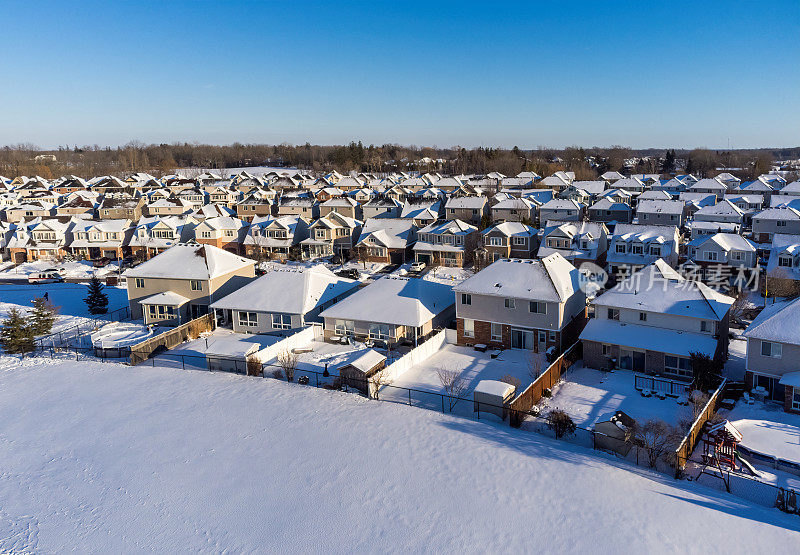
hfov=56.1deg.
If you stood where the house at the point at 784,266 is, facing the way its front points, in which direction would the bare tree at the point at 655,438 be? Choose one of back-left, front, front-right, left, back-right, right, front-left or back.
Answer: front

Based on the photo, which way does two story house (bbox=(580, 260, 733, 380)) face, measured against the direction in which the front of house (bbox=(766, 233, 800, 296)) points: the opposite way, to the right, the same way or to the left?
the opposite way

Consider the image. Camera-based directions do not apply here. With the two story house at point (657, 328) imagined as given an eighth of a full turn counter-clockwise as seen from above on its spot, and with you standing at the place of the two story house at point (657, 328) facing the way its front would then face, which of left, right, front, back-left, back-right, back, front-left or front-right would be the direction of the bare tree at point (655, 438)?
back-left

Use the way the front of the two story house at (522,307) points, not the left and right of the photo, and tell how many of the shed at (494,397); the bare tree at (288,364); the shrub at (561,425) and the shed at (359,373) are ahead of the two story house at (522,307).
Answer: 0

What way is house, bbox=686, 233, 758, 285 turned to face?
toward the camera

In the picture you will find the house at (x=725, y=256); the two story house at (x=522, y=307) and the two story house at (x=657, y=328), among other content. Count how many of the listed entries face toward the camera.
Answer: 1

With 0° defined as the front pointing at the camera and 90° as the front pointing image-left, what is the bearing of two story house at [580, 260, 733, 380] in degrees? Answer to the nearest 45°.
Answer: approximately 180°

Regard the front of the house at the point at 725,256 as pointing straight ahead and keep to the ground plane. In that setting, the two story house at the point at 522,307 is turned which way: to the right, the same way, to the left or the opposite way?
the opposite way

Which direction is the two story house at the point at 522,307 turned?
away from the camera

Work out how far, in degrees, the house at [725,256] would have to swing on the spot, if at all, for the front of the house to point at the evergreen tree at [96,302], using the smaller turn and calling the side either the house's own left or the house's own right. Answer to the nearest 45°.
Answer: approximately 45° to the house's own right

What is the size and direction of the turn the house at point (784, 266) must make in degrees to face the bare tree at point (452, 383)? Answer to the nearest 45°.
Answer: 0° — it already faces it

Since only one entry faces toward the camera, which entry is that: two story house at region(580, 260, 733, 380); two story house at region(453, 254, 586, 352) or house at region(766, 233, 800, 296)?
the house

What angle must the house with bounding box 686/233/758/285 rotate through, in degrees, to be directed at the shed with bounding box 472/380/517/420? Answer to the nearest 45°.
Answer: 0° — it already faces it

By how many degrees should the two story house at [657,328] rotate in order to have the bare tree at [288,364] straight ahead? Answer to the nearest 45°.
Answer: approximately 135° to its left

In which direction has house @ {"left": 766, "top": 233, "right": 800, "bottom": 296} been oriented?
toward the camera

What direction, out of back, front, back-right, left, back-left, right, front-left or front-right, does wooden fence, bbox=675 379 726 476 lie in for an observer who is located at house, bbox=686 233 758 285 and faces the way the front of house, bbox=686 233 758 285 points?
front

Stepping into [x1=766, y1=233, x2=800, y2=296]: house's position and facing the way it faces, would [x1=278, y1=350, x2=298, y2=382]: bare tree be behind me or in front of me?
in front

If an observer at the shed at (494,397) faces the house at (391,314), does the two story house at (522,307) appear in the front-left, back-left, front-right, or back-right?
front-right

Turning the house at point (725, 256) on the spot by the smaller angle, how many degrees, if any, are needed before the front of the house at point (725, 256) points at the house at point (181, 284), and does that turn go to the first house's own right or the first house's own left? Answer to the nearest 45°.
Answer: approximately 45° to the first house's own right

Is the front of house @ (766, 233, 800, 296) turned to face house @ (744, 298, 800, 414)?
yes
